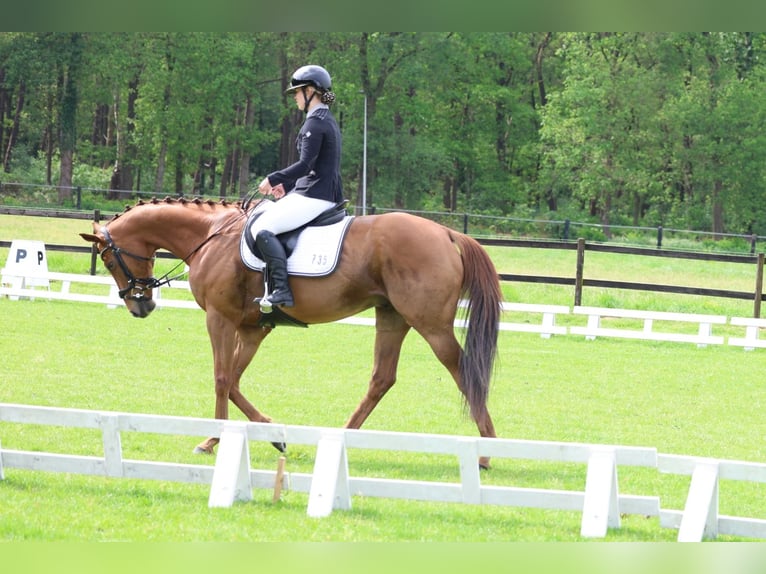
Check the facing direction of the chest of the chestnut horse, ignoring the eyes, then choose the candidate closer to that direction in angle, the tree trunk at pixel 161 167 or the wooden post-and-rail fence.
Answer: the tree trunk

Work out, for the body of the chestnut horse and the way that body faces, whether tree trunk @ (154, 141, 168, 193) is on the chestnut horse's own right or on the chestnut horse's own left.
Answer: on the chestnut horse's own right

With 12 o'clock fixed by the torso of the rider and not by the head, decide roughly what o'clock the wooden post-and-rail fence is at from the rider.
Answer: The wooden post-and-rail fence is roughly at 4 o'clock from the rider.

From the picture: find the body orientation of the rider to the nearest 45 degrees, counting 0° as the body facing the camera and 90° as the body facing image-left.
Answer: approximately 90°

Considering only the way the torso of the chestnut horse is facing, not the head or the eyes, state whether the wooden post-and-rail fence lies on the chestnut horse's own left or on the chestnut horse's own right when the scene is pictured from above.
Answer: on the chestnut horse's own right

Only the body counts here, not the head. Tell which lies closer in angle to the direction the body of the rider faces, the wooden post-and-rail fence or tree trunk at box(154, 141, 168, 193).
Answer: the tree trunk

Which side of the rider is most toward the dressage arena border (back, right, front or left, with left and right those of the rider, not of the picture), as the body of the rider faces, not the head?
left

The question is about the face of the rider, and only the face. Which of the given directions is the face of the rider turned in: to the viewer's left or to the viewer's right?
to the viewer's left

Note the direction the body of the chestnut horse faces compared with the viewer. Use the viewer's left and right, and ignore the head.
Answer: facing to the left of the viewer

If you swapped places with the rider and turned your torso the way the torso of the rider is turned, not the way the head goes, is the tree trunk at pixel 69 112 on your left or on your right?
on your right
